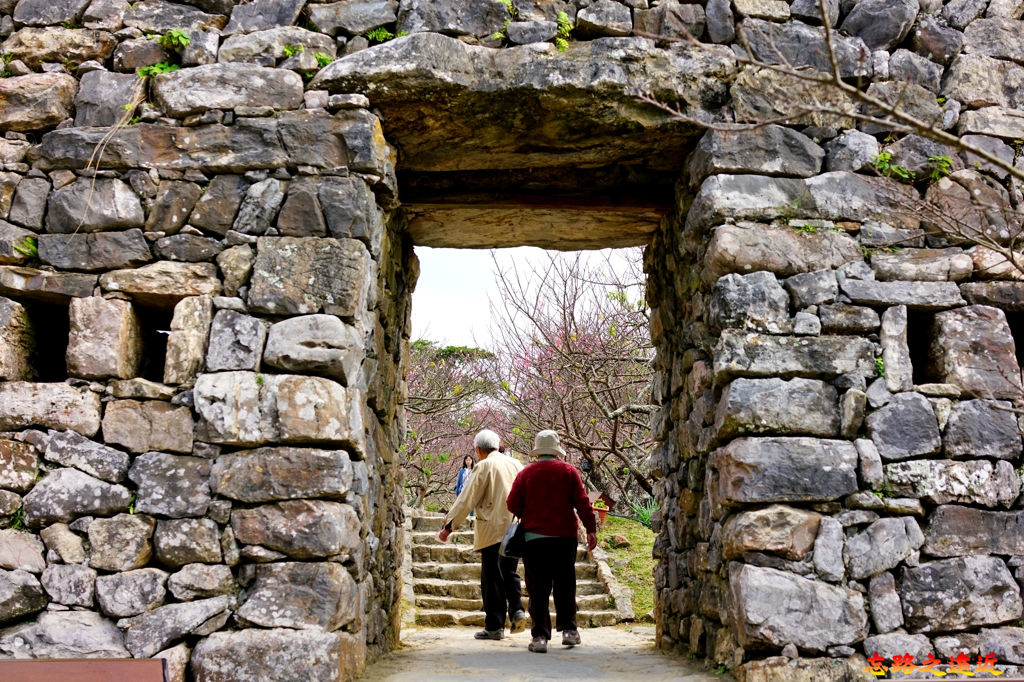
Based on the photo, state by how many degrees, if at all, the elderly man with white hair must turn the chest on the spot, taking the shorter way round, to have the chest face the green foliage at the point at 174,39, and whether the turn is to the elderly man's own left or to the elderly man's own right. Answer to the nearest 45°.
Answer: approximately 90° to the elderly man's own left

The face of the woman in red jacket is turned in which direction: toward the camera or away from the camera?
away from the camera

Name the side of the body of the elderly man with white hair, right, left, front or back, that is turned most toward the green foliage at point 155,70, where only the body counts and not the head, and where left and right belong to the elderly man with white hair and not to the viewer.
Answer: left

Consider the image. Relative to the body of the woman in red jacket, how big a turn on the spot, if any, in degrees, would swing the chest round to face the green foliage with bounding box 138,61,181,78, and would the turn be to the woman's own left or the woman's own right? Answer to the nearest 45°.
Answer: approximately 135° to the woman's own left

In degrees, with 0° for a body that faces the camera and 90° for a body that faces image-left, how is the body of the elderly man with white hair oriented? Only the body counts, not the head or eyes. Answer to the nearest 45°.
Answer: approximately 135°

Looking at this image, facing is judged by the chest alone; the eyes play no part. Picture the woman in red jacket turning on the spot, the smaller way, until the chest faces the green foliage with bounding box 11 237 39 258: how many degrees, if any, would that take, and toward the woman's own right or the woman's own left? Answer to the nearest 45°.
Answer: approximately 135° to the woman's own left

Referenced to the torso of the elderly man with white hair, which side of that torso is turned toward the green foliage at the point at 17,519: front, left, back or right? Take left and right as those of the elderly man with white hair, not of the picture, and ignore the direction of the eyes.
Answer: left

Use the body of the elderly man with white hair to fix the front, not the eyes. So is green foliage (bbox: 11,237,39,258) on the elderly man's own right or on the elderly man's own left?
on the elderly man's own left

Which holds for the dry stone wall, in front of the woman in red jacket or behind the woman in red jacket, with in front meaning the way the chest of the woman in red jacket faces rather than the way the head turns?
behind

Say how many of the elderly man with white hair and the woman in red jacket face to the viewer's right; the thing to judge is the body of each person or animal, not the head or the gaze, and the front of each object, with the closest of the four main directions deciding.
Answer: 0

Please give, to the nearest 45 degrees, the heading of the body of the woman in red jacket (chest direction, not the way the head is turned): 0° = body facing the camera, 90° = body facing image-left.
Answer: approximately 180°
